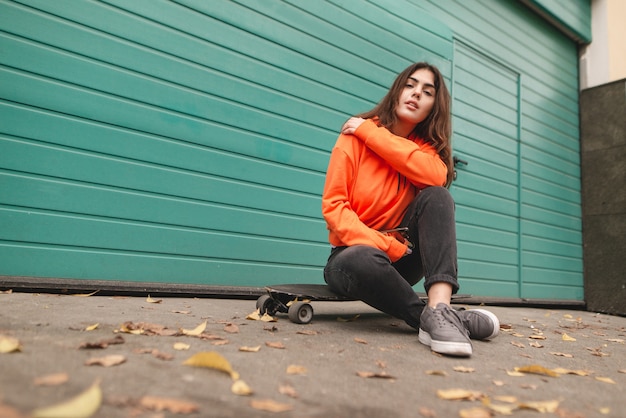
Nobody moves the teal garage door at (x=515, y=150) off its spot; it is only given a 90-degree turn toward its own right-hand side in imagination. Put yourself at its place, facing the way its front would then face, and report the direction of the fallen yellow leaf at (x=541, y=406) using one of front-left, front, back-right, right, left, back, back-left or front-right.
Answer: front-left

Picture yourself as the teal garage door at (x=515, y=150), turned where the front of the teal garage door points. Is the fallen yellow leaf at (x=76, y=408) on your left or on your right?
on your right

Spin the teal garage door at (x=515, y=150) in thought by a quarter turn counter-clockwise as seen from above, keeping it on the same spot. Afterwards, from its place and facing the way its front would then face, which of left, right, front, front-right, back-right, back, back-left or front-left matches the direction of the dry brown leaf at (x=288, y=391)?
back-right

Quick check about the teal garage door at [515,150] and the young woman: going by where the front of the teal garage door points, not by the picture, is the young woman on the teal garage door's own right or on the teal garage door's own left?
on the teal garage door's own right

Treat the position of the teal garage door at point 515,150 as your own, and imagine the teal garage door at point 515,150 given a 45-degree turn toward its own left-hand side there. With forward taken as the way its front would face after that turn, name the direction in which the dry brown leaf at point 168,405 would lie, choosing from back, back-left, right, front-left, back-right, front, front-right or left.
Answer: right

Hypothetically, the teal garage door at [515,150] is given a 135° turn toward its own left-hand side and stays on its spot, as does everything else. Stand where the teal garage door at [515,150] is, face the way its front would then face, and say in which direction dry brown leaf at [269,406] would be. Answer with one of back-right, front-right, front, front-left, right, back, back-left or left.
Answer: back

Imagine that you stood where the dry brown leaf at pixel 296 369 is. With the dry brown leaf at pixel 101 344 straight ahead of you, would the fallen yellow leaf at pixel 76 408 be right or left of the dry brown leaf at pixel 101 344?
left

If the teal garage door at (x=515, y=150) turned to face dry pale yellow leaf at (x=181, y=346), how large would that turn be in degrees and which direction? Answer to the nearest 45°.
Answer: approximately 45° to its right

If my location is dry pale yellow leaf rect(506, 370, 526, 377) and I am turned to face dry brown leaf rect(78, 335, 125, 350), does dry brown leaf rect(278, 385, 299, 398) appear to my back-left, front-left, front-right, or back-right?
front-left

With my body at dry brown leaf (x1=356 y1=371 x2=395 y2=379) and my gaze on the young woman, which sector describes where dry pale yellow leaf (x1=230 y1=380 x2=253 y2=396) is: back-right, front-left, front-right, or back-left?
back-left

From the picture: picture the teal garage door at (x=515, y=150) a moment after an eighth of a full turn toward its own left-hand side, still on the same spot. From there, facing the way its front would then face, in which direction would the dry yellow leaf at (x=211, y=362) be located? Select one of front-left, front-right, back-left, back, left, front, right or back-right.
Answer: right

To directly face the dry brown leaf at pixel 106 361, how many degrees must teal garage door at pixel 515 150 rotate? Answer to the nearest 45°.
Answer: approximately 45° to its right

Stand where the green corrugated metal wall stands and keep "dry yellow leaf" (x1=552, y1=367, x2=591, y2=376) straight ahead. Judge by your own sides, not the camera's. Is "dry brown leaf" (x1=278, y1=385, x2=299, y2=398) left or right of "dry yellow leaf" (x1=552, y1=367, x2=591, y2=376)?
right

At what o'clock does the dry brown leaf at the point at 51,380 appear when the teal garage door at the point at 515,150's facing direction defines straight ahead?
The dry brown leaf is roughly at 2 o'clock from the teal garage door.

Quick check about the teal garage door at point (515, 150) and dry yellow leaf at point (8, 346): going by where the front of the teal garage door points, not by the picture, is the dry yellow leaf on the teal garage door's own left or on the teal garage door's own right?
on the teal garage door's own right

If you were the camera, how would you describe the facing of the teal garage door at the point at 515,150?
facing the viewer and to the right of the viewer

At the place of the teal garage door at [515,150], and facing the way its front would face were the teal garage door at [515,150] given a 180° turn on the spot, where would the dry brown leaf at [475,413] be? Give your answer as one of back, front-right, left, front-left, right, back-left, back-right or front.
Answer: back-left

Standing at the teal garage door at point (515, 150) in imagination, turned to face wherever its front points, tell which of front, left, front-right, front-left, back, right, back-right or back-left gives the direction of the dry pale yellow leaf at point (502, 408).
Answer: front-right

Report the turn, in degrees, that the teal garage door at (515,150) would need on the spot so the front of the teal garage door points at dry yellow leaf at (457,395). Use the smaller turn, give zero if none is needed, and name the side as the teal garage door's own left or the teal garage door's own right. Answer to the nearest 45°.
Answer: approximately 45° to the teal garage door's own right
